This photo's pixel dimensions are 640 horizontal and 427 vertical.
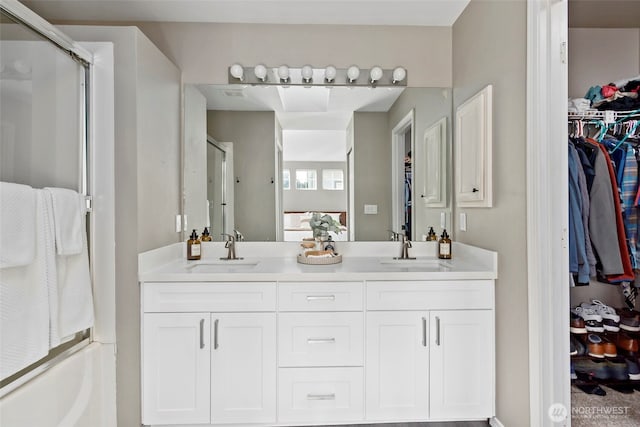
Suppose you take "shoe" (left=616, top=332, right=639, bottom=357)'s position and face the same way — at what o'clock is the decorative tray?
The decorative tray is roughly at 3 o'clock from the shoe.

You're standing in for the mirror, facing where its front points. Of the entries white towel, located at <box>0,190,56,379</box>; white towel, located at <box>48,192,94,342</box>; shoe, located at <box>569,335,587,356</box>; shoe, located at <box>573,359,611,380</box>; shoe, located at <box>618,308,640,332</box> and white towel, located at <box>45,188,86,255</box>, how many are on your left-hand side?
3

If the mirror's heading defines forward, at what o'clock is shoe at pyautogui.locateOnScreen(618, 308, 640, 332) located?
The shoe is roughly at 9 o'clock from the mirror.

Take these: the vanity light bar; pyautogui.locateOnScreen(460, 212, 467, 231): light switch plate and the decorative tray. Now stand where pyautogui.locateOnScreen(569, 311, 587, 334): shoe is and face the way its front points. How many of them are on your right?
3

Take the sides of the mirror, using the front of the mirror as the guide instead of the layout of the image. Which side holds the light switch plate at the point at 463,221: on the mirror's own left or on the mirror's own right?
on the mirror's own left

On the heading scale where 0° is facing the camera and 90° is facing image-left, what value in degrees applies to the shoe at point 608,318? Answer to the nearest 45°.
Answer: approximately 315°

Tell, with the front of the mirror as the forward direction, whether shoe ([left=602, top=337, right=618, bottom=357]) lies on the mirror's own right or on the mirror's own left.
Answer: on the mirror's own left

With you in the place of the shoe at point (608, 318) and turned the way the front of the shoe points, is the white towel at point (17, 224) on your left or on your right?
on your right
